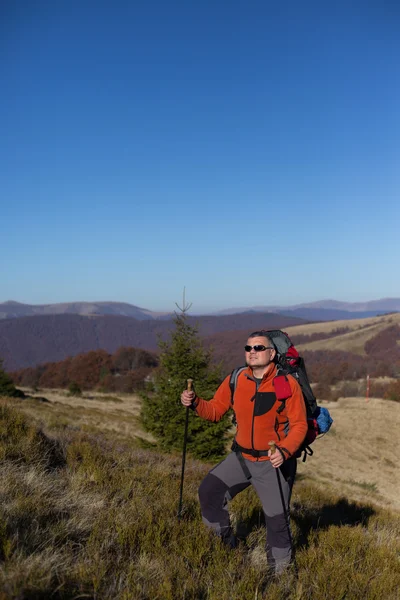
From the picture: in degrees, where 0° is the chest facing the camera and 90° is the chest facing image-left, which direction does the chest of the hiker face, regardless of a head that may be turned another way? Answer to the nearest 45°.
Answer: approximately 45°
